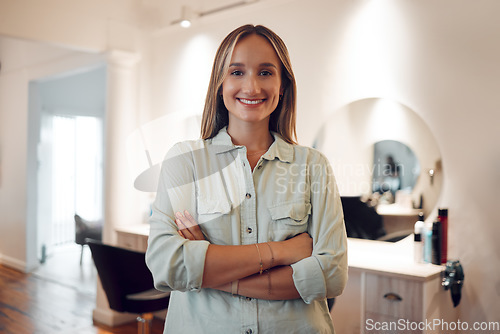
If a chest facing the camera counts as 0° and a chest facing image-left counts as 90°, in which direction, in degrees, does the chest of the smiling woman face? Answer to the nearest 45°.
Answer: approximately 0°

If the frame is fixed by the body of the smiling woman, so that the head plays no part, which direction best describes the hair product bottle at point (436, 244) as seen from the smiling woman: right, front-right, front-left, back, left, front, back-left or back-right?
back-left

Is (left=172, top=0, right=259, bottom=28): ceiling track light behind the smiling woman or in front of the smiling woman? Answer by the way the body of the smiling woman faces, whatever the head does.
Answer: behind

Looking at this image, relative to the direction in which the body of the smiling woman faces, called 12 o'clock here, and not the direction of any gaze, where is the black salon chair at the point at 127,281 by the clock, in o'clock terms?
The black salon chair is roughly at 5 o'clock from the smiling woman.

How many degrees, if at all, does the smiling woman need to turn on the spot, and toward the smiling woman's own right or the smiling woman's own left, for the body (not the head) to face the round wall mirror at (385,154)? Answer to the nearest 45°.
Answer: approximately 135° to the smiling woman's own left

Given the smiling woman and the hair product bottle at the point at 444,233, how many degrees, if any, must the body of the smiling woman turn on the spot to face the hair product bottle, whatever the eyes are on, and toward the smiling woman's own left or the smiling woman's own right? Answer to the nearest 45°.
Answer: approximately 135° to the smiling woman's own left

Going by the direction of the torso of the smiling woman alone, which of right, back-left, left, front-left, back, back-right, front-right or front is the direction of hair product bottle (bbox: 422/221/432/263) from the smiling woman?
back-left

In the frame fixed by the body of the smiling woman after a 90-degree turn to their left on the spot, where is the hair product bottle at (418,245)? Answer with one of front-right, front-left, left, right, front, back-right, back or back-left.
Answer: front-left

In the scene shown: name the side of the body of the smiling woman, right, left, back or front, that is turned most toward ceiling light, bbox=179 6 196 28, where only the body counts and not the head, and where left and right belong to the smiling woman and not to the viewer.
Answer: back
